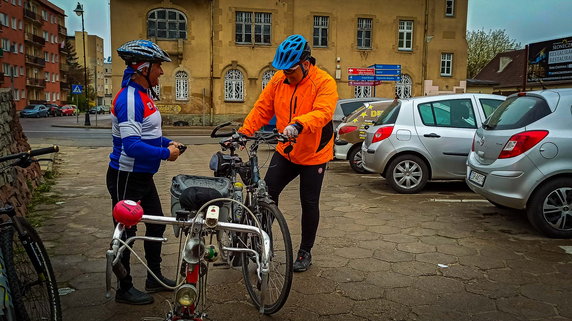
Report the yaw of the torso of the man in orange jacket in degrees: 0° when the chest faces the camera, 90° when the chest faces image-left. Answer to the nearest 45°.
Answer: approximately 45°

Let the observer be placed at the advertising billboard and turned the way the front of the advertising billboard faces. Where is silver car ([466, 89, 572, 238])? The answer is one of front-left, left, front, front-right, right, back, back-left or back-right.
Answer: front-left

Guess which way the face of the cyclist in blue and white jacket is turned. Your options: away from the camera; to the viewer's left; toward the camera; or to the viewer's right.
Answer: to the viewer's right

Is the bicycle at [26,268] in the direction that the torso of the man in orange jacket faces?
yes

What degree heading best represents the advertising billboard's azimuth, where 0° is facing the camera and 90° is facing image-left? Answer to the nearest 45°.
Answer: approximately 45°

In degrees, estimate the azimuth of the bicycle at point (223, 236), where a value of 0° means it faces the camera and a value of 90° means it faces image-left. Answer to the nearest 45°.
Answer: approximately 0°

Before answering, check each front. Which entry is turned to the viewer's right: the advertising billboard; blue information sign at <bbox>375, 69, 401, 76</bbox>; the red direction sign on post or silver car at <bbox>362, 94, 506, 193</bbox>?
the silver car

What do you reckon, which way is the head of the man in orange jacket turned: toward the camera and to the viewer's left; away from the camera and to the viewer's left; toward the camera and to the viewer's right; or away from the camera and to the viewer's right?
toward the camera and to the viewer's left

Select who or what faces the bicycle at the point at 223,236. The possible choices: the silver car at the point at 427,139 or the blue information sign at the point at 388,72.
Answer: the blue information sign

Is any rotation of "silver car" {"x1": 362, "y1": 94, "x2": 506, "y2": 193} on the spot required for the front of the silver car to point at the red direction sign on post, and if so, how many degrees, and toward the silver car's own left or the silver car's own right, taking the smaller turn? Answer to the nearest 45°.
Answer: approximately 90° to the silver car's own left

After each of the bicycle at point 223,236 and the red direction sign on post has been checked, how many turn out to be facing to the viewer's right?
0

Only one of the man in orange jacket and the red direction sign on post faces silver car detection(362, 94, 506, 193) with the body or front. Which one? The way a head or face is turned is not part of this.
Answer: the red direction sign on post

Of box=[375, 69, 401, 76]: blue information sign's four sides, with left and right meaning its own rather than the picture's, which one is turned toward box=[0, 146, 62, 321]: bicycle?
front

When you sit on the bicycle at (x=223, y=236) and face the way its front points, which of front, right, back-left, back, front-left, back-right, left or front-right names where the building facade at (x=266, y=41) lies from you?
back

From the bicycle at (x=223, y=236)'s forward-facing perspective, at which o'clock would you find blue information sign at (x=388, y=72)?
The blue information sign is roughly at 7 o'clock from the bicycle.

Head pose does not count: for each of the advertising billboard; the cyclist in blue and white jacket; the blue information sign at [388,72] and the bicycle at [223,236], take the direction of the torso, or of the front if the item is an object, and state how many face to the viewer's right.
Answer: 1

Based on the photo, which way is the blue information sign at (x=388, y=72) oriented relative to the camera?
toward the camera

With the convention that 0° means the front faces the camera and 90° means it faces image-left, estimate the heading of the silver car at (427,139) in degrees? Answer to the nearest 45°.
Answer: approximately 270°

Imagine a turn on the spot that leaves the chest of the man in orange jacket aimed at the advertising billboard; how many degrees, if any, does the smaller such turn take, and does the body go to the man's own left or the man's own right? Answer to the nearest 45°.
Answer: approximately 180°

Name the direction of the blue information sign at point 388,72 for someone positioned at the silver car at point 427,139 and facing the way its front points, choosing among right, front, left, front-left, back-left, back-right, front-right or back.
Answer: left

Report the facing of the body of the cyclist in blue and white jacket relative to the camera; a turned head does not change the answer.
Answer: to the viewer's right
